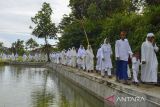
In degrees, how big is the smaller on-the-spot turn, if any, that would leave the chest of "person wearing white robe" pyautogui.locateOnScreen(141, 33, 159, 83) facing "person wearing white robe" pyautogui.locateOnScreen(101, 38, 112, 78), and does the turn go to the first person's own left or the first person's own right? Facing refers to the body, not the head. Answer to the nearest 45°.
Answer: approximately 180°

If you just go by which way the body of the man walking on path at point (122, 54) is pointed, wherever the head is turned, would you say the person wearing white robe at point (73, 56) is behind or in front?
behind

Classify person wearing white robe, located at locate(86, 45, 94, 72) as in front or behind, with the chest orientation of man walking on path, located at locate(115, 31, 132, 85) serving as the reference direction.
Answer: behind

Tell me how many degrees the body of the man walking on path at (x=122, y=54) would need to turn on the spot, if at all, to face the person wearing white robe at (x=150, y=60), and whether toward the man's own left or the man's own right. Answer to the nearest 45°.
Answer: approximately 45° to the man's own left

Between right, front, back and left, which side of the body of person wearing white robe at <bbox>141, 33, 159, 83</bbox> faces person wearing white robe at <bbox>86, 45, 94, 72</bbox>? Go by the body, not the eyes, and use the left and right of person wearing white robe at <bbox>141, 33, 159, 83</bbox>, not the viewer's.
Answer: back

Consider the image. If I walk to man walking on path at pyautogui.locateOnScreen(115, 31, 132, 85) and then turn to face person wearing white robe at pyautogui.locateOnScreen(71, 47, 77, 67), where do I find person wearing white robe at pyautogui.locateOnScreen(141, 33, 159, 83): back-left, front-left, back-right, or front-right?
back-right

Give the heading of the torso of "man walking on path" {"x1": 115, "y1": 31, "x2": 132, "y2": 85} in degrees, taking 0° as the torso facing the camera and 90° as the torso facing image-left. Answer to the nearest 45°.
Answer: approximately 0°

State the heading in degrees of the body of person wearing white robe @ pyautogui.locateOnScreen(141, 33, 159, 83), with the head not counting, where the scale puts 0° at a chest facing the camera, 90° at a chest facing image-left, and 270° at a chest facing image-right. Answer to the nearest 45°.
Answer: approximately 315°
